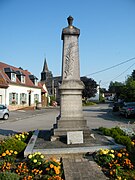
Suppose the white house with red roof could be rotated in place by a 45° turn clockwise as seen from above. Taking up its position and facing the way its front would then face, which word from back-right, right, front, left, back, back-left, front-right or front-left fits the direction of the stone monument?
front

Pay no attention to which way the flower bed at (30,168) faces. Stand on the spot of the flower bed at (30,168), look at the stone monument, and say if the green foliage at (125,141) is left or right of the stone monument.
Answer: right

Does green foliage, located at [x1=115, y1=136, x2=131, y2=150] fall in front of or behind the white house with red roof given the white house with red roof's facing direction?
in front

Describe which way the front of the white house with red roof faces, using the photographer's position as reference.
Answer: facing the viewer and to the right of the viewer

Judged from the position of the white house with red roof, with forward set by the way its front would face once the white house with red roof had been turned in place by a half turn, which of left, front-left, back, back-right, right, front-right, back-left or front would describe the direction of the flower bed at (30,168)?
back-left
